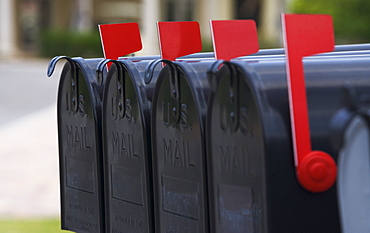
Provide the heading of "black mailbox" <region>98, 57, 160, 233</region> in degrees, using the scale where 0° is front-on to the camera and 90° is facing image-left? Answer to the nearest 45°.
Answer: approximately 45°

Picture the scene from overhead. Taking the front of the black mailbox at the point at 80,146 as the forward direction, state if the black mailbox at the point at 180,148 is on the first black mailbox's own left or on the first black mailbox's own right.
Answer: on the first black mailbox's own left

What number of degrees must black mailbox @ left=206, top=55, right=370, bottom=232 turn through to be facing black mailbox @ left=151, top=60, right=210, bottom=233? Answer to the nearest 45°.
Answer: approximately 90° to its right

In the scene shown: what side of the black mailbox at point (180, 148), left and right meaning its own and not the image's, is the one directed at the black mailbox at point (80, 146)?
right

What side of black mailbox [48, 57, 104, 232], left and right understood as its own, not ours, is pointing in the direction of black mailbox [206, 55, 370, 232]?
left

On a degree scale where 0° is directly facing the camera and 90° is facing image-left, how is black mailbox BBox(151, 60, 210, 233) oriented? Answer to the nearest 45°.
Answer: approximately 45°

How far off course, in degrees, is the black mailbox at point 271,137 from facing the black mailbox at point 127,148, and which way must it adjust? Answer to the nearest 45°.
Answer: approximately 90° to its right

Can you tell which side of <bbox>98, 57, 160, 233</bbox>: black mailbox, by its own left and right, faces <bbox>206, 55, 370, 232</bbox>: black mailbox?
left
